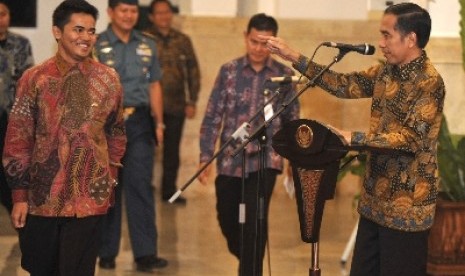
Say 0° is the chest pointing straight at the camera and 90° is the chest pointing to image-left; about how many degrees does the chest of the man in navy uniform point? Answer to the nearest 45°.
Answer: approximately 0°

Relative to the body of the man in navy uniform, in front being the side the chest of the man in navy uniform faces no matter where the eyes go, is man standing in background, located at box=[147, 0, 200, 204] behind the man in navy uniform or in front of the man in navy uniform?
behind

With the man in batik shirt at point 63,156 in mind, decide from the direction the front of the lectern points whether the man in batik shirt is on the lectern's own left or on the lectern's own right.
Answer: on the lectern's own right

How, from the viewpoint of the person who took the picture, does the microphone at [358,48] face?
facing to the right of the viewer

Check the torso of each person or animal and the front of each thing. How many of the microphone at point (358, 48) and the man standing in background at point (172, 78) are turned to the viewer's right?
1

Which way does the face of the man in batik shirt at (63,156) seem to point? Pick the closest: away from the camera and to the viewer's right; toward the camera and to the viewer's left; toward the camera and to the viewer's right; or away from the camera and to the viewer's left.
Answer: toward the camera and to the viewer's right

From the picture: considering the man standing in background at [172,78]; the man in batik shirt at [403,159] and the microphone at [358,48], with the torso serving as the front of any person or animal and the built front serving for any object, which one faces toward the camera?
the man standing in background

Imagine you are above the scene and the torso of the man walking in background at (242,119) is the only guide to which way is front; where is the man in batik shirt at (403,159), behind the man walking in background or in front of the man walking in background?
in front

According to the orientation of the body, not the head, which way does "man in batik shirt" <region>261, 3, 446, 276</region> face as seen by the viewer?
to the viewer's left
